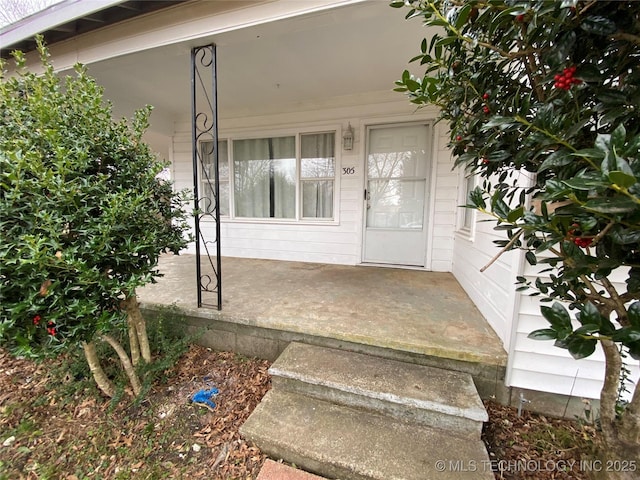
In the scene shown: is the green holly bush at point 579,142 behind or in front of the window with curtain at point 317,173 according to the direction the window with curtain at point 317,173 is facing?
in front

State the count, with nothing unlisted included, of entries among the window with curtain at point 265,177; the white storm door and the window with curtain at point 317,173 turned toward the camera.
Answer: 3

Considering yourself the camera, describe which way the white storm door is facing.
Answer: facing the viewer

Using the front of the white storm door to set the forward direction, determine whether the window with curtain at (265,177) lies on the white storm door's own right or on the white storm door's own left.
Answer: on the white storm door's own right

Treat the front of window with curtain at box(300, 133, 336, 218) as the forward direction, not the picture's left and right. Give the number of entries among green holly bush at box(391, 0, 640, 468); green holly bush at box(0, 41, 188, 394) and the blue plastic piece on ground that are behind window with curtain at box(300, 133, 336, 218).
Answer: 0

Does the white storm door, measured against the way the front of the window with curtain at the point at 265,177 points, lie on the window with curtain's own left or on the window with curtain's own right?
on the window with curtain's own left

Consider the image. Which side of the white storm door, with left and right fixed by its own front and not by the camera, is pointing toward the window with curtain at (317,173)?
right

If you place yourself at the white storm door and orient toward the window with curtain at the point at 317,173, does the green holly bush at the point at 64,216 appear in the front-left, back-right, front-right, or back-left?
front-left

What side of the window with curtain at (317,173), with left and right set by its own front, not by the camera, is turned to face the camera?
front

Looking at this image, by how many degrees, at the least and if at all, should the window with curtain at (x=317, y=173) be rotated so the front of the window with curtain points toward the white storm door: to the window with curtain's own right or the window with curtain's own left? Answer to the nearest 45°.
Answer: approximately 90° to the window with curtain's own left

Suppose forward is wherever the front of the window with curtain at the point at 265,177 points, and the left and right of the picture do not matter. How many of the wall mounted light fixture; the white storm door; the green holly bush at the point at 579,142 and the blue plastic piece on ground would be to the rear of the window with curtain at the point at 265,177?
0

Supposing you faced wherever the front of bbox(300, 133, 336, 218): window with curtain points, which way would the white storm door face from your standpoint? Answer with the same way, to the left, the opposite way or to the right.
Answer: the same way

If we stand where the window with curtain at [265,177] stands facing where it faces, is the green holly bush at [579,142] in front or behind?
in front

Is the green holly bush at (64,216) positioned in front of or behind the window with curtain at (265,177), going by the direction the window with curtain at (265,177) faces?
in front

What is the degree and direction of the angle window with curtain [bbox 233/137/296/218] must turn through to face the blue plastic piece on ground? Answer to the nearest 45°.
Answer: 0° — it already faces it

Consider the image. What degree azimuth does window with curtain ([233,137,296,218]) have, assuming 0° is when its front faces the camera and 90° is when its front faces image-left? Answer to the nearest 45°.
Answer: approximately 0°

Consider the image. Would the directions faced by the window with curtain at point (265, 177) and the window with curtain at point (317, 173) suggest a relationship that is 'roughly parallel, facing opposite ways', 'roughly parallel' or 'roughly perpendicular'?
roughly parallel

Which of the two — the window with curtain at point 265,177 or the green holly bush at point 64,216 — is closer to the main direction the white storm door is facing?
the green holly bush
